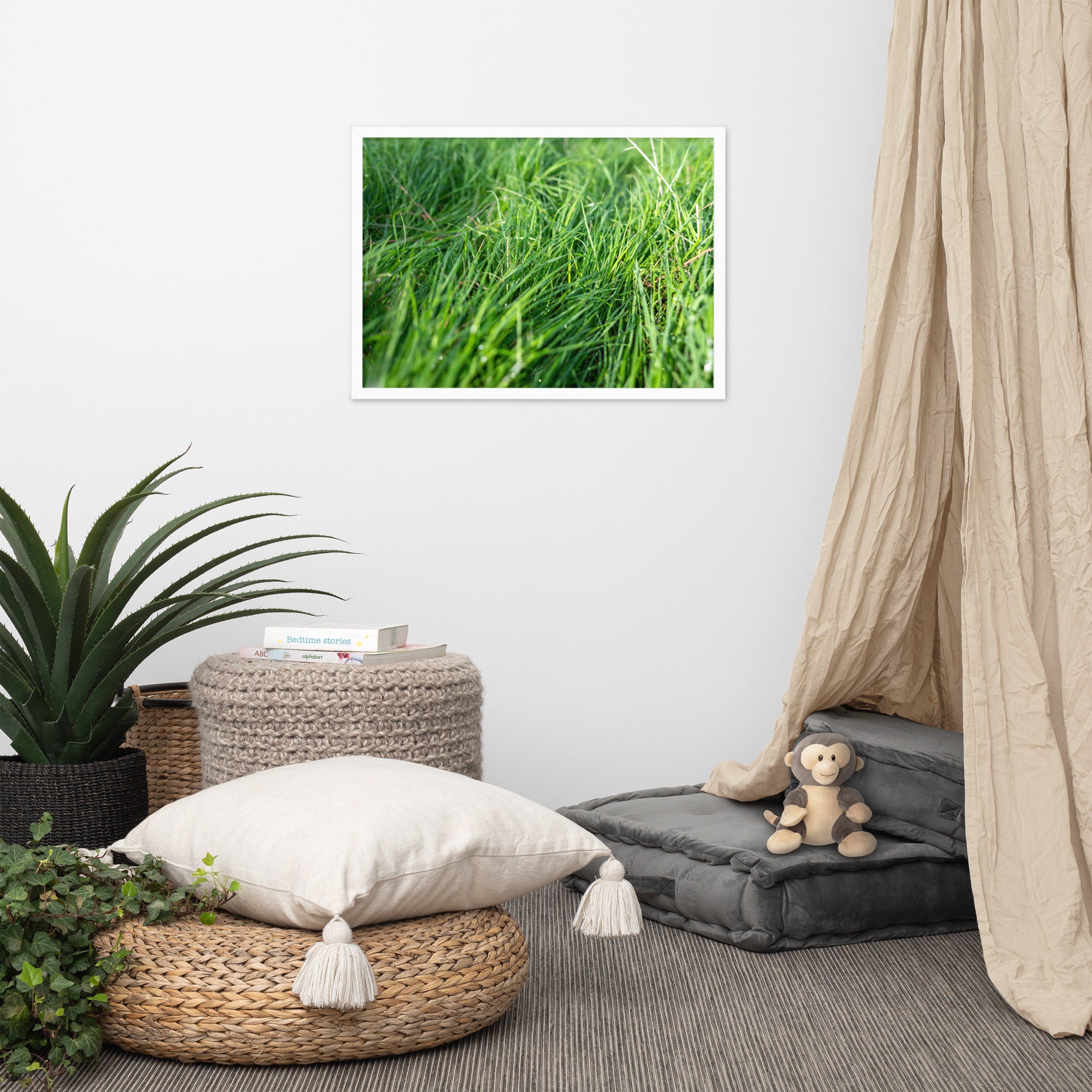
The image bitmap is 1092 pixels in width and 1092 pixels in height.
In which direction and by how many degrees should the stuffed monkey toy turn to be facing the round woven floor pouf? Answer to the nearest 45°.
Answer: approximately 45° to its right

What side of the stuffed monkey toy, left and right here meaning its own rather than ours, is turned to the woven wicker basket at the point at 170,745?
right

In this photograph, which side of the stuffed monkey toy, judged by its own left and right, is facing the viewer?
front

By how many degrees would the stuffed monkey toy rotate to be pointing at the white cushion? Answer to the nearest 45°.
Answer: approximately 45° to its right

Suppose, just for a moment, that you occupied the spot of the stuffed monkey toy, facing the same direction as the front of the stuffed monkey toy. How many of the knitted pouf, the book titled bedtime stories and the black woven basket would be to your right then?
3

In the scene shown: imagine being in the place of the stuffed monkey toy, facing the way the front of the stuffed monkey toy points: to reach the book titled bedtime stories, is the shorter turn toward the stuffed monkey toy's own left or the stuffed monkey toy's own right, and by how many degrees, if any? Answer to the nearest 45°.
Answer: approximately 90° to the stuffed monkey toy's own right

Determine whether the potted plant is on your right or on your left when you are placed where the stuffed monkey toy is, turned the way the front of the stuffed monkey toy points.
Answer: on your right

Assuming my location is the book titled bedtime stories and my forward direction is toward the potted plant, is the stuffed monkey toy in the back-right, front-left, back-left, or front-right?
back-left

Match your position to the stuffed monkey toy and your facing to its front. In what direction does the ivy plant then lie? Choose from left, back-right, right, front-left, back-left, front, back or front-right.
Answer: front-right
